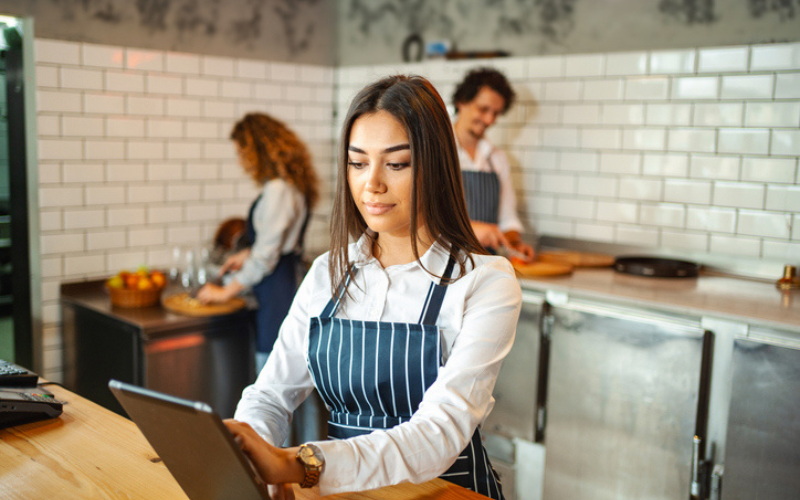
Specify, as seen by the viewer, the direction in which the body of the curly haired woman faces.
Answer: to the viewer's left

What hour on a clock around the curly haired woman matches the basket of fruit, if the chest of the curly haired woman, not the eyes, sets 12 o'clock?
The basket of fruit is roughly at 12 o'clock from the curly haired woman.

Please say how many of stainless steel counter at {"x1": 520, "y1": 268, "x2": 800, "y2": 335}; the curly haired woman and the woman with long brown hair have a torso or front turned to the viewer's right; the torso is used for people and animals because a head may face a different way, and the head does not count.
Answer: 0

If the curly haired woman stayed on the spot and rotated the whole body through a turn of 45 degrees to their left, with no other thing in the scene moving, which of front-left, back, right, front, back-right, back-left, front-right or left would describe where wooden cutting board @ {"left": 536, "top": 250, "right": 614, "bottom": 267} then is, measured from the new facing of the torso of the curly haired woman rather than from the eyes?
back-left

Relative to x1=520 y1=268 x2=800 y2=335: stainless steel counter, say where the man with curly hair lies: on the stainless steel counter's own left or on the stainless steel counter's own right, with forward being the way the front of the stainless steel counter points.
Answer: on the stainless steel counter's own right

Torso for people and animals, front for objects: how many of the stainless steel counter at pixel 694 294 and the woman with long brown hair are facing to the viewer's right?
0

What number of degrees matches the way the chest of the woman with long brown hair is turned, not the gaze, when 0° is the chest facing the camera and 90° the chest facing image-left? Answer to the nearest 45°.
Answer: approximately 45°

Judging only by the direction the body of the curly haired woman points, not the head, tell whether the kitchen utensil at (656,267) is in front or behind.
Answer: behind

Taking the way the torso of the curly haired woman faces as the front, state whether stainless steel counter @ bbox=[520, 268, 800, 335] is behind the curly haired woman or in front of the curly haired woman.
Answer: behind

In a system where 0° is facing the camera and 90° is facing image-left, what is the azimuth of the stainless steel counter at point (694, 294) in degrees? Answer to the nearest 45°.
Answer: approximately 45°

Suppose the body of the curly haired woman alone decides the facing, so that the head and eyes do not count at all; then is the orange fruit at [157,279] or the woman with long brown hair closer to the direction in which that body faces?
the orange fruit

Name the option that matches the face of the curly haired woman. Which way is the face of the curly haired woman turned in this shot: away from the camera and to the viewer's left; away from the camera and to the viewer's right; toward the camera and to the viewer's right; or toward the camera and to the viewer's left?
away from the camera and to the viewer's left

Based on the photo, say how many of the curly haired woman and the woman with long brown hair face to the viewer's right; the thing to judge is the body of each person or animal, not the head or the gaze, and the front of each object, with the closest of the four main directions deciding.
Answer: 0
